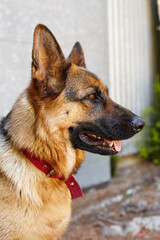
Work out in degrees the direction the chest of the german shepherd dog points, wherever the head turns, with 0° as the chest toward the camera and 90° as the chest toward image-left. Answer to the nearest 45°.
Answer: approximately 270°

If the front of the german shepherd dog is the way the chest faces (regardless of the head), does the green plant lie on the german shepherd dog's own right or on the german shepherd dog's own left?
on the german shepherd dog's own left
